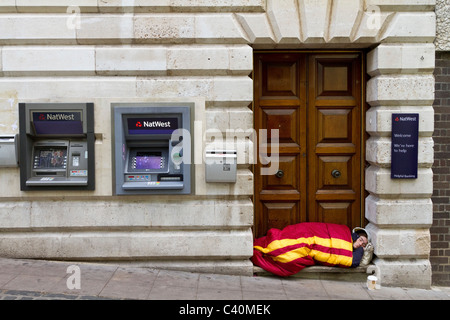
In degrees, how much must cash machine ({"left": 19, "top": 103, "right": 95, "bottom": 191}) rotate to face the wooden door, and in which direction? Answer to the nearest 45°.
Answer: approximately 90° to its left

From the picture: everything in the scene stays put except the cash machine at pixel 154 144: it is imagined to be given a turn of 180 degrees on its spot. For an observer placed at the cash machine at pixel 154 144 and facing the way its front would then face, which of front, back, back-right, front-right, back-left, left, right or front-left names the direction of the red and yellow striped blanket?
right

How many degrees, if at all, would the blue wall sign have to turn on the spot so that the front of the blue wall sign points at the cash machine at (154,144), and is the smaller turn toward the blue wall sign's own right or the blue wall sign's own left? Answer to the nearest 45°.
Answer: approximately 45° to the blue wall sign's own right

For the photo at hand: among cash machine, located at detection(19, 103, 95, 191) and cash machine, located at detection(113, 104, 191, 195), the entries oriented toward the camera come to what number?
2

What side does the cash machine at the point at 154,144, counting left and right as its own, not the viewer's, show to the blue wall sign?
left

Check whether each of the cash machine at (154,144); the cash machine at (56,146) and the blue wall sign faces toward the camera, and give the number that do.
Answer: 3

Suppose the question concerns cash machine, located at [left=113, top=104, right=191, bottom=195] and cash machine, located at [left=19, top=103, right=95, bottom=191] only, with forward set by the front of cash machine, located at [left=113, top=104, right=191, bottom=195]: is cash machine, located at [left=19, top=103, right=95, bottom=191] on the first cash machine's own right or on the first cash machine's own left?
on the first cash machine's own right

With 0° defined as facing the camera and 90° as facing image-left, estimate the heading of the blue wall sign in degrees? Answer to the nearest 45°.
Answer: approximately 0°

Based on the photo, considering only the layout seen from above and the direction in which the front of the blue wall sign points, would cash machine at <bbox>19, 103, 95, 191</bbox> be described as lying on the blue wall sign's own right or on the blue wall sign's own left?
on the blue wall sign's own right

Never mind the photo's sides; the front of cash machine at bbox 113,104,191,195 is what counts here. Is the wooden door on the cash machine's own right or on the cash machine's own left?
on the cash machine's own left

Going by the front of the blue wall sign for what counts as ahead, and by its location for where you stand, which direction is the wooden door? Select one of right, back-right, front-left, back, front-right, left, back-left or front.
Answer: right
